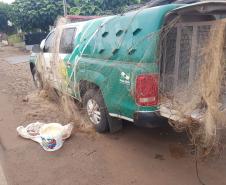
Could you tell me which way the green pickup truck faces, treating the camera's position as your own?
facing away from the viewer and to the left of the viewer
